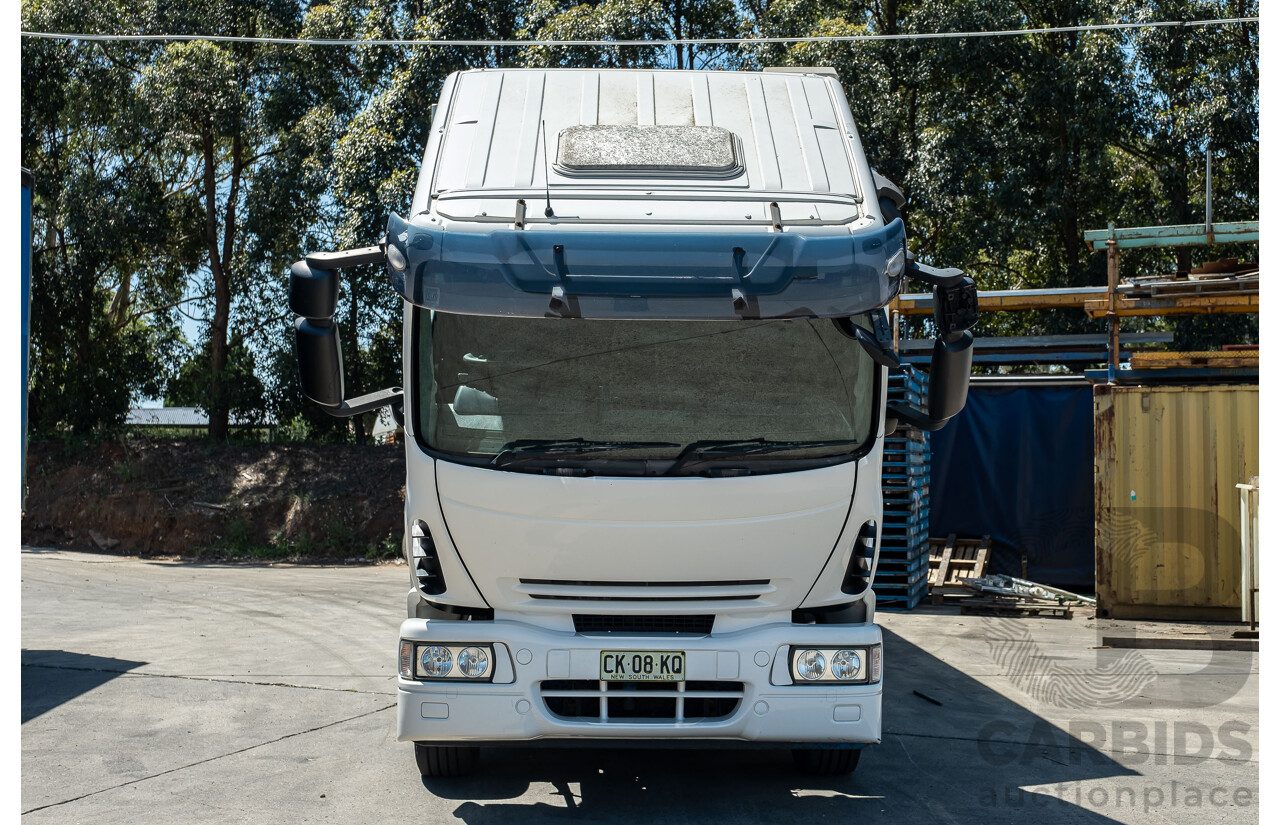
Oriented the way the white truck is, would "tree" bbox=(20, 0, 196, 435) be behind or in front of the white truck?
behind

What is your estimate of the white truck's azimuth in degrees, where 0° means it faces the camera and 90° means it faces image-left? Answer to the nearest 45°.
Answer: approximately 0°

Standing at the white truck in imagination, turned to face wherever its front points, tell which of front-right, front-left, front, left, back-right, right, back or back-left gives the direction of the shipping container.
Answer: back-left

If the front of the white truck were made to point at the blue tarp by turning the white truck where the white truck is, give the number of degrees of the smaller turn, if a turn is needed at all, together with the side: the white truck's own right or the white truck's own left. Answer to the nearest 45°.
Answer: approximately 135° to the white truck's own left

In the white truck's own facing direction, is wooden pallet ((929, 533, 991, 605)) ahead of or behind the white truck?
behind
